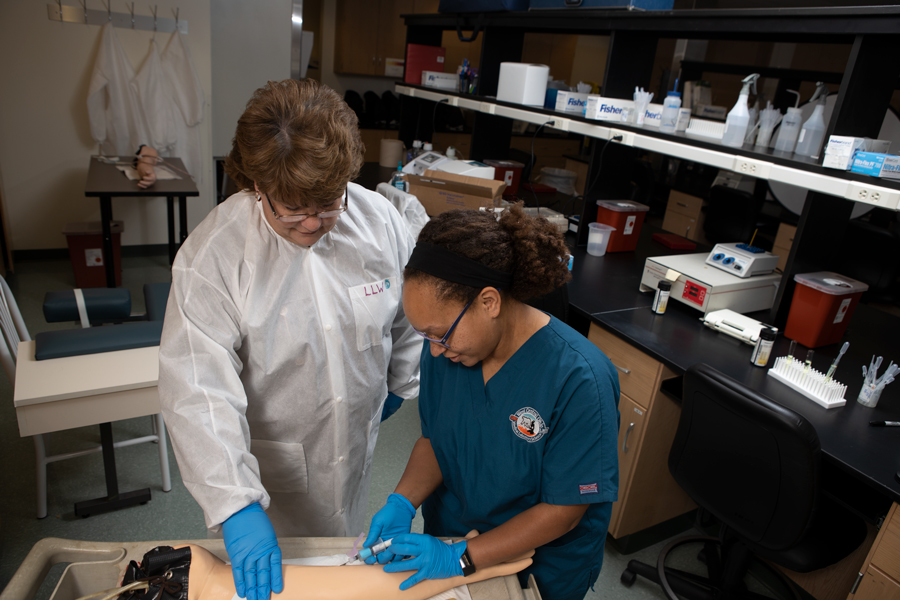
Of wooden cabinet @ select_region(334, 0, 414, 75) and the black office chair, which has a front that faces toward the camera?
the wooden cabinet

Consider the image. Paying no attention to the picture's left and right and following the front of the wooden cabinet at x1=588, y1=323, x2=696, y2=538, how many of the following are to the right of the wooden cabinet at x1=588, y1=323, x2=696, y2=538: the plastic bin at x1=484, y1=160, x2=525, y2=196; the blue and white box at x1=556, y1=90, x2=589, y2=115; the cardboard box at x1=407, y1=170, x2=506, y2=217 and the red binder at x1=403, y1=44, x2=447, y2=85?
4

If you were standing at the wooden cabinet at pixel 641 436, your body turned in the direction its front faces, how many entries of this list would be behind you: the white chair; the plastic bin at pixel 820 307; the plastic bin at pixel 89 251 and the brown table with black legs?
1

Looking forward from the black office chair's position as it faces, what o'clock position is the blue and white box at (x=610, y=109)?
The blue and white box is roughly at 9 o'clock from the black office chair.

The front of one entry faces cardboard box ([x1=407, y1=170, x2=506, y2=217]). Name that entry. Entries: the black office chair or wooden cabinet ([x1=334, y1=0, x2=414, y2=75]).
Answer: the wooden cabinet

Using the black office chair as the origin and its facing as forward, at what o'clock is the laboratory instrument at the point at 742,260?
The laboratory instrument is roughly at 10 o'clock from the black office chair.

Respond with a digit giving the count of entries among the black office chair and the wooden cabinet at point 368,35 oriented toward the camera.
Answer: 1

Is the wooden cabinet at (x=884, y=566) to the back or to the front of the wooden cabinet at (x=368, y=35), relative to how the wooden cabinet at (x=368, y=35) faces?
to the front

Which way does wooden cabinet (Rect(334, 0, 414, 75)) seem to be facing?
toward the camera

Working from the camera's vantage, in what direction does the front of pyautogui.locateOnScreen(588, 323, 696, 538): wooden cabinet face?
facing the viewer and to the left of the viewer

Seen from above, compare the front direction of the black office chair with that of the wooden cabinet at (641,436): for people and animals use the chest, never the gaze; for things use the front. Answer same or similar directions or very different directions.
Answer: very different directions

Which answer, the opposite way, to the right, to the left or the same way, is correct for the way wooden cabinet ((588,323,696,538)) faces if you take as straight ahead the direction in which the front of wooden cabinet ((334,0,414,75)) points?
to the right

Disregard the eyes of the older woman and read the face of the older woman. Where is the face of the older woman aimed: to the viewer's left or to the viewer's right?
to the viewer's right

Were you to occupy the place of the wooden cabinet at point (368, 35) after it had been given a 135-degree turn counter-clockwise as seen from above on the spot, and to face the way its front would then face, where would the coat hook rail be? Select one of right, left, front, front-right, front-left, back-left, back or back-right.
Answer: back

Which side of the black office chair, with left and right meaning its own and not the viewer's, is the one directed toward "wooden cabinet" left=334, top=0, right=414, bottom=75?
left

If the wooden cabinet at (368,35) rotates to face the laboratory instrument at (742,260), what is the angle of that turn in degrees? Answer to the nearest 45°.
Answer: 0° — it already faces it

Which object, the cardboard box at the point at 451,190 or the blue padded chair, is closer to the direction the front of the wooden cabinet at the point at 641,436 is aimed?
the blue padded chair
